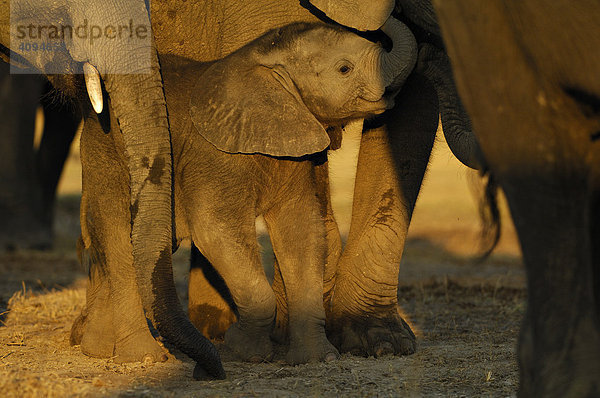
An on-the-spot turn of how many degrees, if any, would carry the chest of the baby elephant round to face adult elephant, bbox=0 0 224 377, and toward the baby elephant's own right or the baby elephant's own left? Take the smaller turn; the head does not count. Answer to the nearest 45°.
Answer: approximately 135° to the baby elephant's own right

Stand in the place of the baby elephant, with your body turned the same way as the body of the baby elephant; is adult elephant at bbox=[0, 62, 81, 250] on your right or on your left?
on your left

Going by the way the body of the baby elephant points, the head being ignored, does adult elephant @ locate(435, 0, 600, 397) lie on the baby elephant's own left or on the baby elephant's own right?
on the baby elephant's own right

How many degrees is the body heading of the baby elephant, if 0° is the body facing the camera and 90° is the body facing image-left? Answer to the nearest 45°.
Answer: approximately 270°
